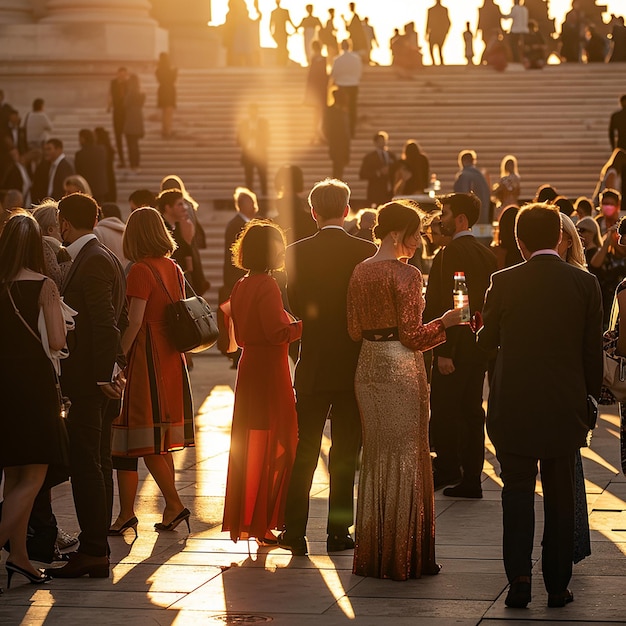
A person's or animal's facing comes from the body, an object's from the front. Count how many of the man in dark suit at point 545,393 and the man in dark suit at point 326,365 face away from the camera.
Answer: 2

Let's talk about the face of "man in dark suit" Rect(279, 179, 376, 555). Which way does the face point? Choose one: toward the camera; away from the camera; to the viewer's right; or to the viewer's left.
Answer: away from the camera

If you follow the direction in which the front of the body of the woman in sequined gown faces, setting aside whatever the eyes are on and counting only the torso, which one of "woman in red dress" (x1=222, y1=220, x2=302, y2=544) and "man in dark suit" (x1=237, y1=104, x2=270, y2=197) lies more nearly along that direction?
the man in dark suit

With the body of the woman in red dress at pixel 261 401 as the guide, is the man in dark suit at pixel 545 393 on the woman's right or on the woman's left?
on the woman's right

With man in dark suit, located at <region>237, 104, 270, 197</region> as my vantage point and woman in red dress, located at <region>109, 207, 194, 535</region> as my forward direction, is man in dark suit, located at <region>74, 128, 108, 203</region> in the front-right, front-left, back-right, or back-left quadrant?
front-right

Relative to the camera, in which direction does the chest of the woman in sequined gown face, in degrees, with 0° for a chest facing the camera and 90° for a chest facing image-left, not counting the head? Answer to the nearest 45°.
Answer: approximately 225°

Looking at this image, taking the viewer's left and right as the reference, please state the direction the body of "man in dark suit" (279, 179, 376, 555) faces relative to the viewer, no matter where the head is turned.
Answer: facing away from the viewer

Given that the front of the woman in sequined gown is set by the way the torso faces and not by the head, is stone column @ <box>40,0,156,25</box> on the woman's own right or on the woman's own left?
on the woman's own left

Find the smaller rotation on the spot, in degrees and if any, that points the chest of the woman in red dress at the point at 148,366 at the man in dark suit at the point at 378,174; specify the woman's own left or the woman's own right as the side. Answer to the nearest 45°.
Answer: approximately 45° to the woman's own right

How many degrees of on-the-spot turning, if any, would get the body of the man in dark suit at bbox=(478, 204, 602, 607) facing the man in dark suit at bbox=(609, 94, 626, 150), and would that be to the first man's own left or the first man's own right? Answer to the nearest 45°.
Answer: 0° — they already face them

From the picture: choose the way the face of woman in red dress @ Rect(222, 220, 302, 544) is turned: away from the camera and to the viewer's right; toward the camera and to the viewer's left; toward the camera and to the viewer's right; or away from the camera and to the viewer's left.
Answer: away from the camera and to the viewer's right

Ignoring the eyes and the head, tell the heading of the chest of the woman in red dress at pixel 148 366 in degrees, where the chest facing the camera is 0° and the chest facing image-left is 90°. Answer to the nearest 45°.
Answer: approximately 135°
